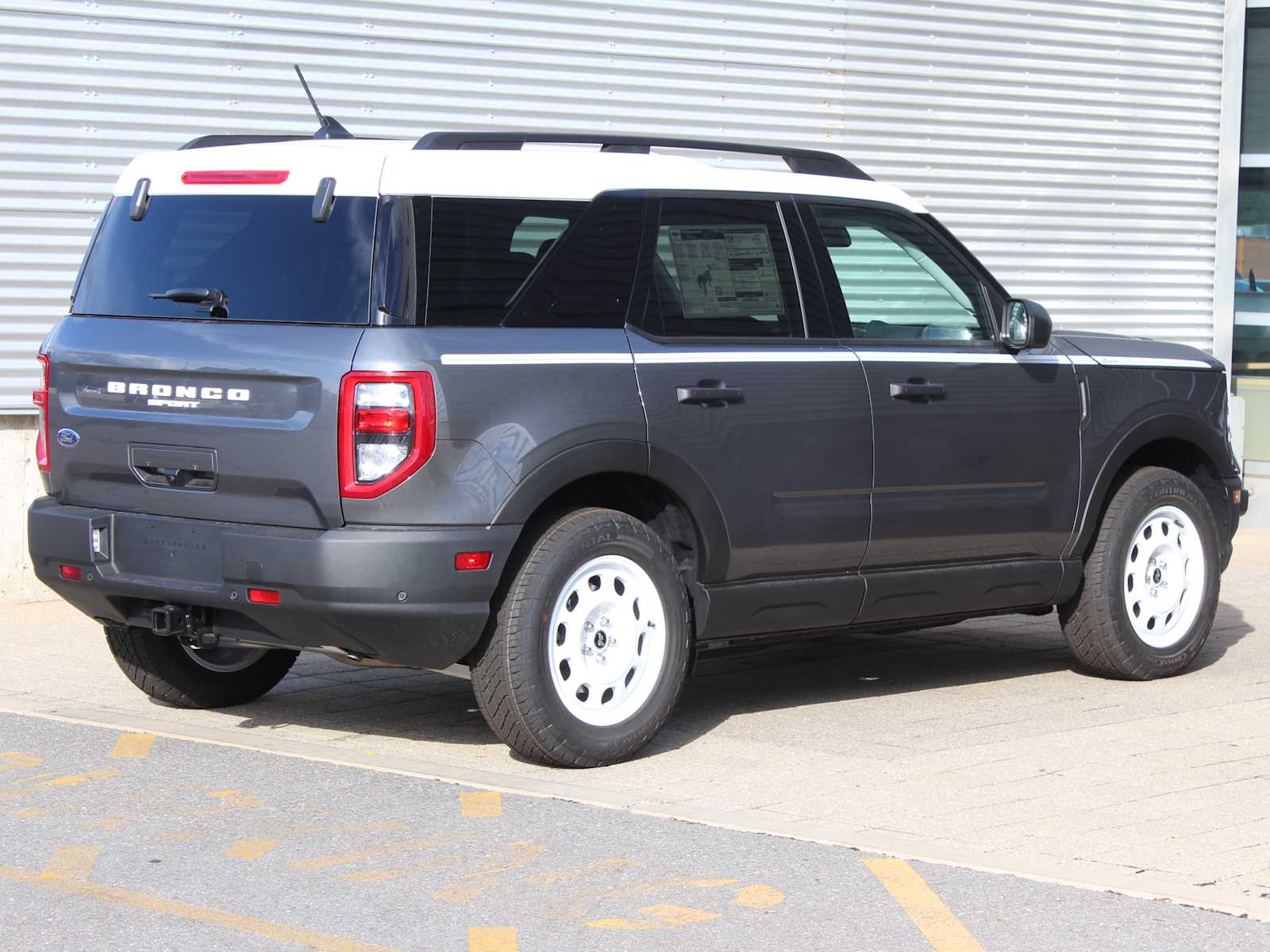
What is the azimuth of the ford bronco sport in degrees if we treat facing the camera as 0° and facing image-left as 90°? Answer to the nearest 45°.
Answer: approximately 225°
